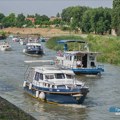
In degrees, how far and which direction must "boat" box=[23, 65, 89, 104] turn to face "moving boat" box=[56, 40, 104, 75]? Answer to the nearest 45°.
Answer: approximately 135° to its left

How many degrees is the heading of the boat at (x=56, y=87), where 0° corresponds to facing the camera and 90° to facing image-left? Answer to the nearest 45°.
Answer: approximately 315°
